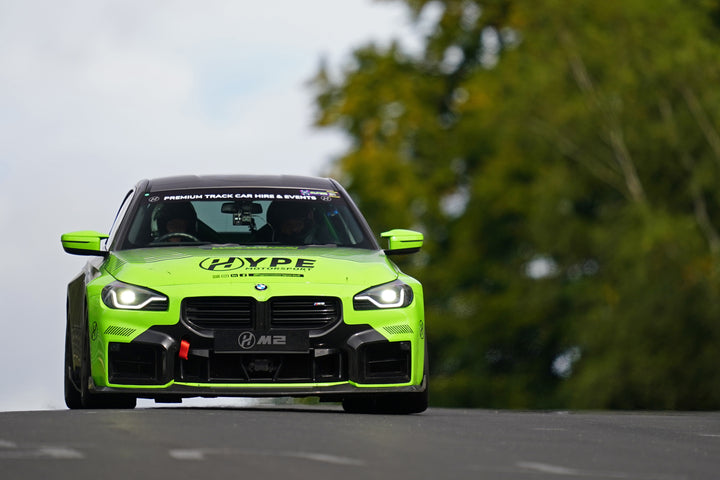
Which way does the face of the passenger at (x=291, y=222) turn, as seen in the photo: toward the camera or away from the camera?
toward the camera

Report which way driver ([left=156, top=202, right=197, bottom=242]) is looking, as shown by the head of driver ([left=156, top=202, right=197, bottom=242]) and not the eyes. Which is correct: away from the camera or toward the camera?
toward the camera

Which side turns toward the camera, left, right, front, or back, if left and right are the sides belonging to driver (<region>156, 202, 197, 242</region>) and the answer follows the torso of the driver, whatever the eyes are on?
front

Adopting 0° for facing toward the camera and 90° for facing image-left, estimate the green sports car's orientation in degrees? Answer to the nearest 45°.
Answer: approximately 0°

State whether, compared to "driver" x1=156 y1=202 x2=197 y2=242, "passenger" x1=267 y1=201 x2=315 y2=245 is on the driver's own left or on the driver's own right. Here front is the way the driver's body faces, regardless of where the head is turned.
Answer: on the driver's own left
